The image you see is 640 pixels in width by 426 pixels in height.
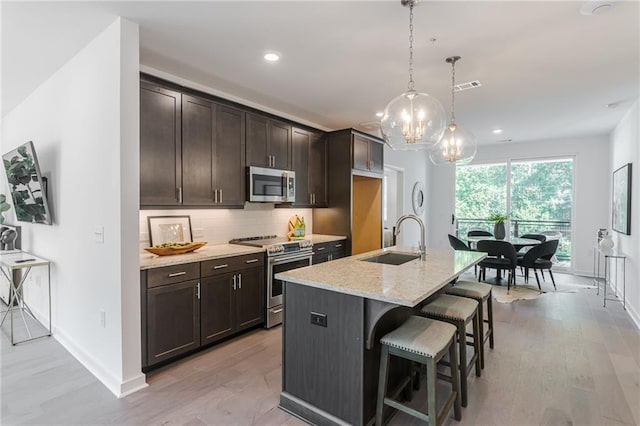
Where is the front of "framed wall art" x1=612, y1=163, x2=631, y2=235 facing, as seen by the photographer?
facing to the left of the viewer

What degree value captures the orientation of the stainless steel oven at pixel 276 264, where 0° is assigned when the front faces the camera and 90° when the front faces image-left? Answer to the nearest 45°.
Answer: approximately 315°

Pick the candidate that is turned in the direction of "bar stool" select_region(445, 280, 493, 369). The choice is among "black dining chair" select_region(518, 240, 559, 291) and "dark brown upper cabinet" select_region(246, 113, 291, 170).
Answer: the dark brown upper cabinet

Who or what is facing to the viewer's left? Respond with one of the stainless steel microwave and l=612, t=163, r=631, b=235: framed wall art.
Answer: the framed wall art

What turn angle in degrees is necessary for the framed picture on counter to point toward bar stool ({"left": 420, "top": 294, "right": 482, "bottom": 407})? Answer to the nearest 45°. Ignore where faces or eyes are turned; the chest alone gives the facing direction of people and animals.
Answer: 0° — it already faces it

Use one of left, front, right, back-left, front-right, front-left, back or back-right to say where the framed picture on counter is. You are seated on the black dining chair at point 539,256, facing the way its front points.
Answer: left

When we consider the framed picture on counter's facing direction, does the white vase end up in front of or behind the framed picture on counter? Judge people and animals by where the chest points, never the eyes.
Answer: in front

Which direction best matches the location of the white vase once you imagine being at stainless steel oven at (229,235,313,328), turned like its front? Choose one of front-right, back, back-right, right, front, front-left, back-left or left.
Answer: front-left

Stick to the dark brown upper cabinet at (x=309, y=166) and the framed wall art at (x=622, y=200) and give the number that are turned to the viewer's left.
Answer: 1
